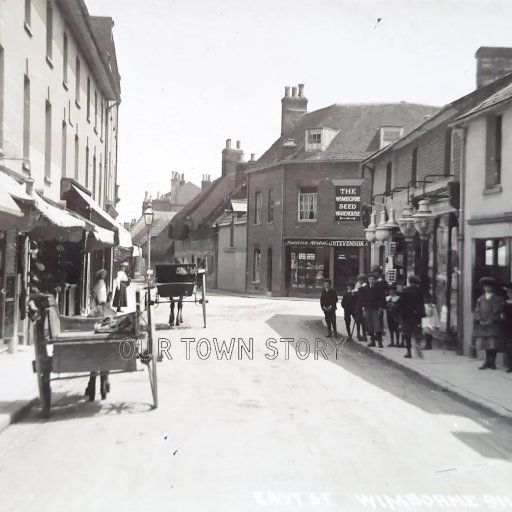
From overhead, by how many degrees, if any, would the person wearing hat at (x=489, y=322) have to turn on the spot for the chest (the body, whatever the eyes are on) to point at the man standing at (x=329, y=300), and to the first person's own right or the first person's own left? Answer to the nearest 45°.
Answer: approximately 90° to the first person's own right

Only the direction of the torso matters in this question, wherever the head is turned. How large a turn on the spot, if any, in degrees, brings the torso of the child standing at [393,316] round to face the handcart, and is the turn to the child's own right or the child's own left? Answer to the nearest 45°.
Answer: approximately 45° to the child's own right

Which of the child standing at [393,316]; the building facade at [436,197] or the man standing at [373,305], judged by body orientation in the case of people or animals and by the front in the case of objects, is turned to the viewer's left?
the building facade

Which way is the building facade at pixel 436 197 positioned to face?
to the viewer's left

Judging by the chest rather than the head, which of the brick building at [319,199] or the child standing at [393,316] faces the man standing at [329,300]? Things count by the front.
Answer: the brick building
